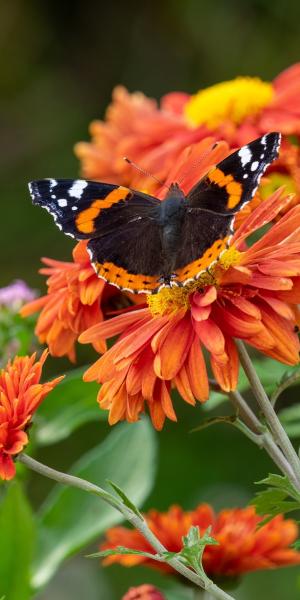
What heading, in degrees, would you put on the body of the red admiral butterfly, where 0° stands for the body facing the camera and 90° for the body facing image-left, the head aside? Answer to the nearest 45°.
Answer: approximately 180°
